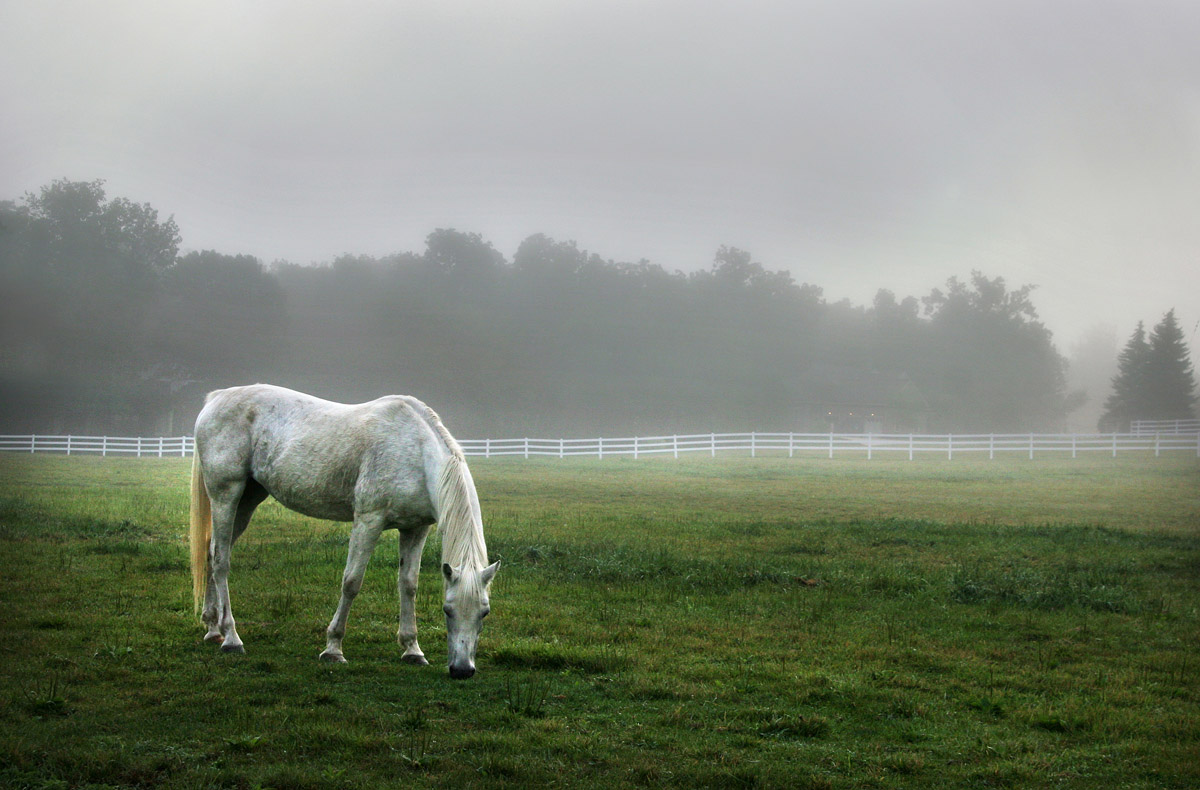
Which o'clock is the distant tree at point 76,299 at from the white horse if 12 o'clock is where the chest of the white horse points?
The distant tree is roughly at 7 o'clock from the white horse.

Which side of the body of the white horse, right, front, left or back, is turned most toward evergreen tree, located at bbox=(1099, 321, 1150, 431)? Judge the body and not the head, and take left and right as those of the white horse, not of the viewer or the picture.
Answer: left

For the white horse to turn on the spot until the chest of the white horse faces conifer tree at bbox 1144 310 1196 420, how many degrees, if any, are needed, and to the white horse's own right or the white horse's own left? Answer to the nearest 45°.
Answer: approximately 90° to the white horse's own left

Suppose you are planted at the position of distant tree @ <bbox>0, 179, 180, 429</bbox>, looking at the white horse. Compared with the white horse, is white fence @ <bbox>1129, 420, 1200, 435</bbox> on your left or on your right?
left

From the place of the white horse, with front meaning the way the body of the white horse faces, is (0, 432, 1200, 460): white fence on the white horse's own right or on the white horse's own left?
on the white horse's own left

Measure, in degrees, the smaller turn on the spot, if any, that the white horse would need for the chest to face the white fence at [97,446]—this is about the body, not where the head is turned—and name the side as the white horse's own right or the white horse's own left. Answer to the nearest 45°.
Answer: approximately 135° to the white horse's own left

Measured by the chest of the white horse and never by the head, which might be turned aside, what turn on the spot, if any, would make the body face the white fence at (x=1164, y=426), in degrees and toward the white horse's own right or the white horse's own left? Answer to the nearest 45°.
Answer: approximately 90° to the white horse's own left

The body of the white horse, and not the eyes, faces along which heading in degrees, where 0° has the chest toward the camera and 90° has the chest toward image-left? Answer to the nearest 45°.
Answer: approximately 315°

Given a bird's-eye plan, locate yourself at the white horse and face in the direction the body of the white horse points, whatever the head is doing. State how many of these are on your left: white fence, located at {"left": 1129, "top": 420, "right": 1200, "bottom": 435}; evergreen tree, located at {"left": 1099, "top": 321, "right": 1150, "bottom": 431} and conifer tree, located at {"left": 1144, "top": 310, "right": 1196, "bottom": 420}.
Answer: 3
